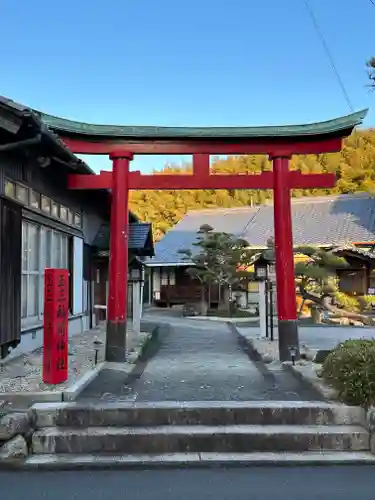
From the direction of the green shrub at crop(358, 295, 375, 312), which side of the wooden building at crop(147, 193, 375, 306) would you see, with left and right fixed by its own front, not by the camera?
front

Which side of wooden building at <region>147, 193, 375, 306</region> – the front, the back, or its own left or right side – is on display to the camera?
front

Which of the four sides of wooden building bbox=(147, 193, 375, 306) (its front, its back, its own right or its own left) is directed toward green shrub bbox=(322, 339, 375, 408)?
front

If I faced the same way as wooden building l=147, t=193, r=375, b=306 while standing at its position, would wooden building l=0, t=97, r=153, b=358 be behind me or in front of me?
in front

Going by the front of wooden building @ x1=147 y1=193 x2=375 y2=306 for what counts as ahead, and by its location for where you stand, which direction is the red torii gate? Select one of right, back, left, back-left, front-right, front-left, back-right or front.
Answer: front

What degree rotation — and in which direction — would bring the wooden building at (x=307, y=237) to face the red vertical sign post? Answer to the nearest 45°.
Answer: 0° — it already faces it
